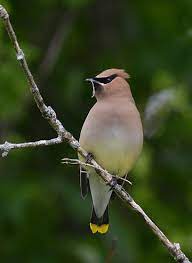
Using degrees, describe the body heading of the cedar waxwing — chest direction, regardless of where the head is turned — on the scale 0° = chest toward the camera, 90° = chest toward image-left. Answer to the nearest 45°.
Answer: approximately 0°
